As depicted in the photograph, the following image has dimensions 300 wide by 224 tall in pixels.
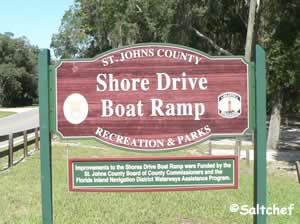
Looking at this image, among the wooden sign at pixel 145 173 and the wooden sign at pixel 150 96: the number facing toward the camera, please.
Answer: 2

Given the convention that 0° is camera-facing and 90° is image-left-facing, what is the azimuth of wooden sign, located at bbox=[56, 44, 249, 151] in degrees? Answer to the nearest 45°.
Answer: approximately 0°

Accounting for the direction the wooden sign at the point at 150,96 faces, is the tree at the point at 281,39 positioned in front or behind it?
behind

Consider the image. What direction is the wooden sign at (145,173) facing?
toward the camera
